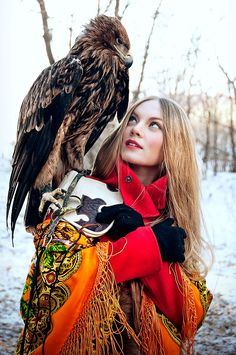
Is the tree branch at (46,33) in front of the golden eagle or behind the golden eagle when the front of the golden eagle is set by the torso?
behind

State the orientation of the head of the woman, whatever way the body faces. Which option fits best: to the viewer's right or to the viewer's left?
to the viewer's left

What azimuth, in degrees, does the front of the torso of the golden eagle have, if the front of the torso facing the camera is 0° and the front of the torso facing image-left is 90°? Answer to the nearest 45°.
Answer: approximately 315°

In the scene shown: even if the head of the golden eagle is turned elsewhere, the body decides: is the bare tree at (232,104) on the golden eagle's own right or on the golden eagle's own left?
on the golden eagle's own left

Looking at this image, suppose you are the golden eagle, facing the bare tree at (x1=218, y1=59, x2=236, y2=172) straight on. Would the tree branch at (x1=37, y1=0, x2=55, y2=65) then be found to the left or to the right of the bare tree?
left
